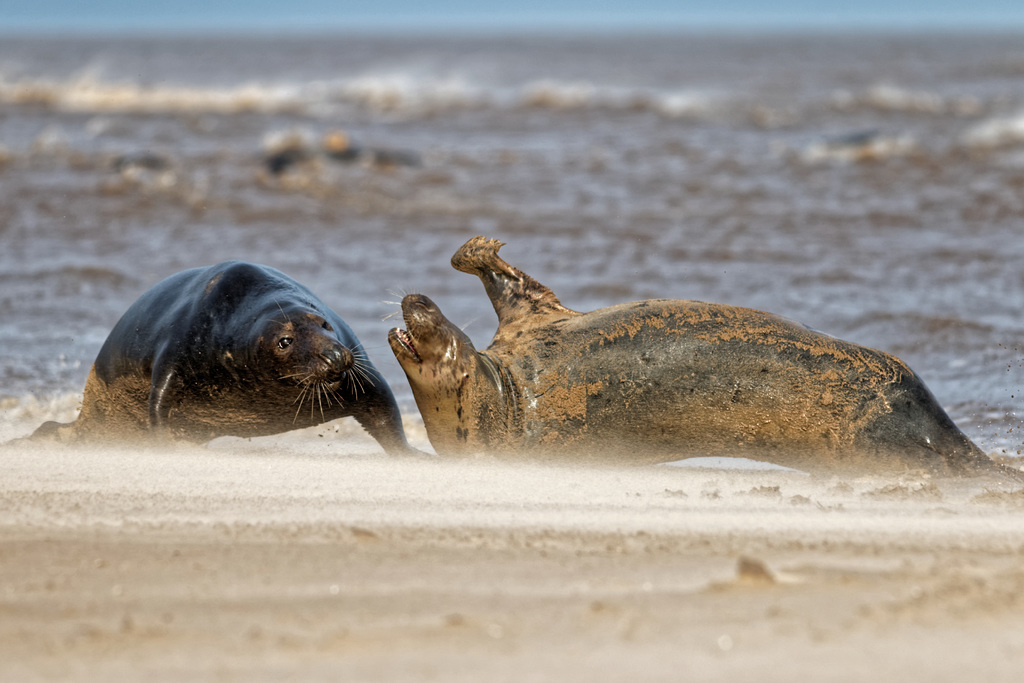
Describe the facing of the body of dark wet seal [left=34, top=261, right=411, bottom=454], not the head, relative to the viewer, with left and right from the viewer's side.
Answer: facing the viewer and to the right of the viewer

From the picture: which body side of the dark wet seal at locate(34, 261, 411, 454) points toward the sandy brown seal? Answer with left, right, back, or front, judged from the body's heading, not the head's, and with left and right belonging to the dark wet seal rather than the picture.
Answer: front

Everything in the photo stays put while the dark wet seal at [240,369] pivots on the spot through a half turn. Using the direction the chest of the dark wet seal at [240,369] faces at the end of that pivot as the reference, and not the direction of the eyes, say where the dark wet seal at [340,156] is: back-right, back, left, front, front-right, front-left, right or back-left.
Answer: front-right
